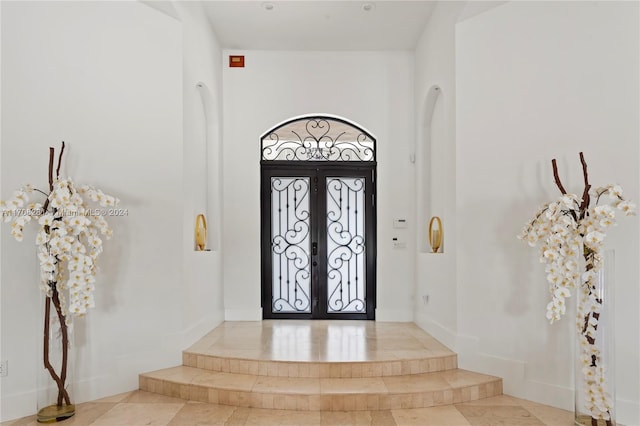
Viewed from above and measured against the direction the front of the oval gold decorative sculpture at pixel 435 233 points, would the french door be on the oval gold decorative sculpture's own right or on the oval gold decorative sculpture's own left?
on the oval gold decorative sculpture's own right

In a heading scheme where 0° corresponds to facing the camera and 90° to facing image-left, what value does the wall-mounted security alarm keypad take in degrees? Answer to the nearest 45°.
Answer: approximately 0°

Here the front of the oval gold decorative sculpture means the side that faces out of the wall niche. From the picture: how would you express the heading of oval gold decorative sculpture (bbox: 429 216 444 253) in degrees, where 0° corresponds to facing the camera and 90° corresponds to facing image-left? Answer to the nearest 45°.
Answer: approximately 45°

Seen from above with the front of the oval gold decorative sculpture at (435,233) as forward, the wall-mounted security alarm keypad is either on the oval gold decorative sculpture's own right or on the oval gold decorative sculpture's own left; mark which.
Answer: on the oval gold decorative sculpture's own right

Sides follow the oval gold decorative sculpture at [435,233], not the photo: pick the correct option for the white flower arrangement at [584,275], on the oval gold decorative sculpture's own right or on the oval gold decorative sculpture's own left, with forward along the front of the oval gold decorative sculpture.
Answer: on the oval gold decorative sculpture's own left
